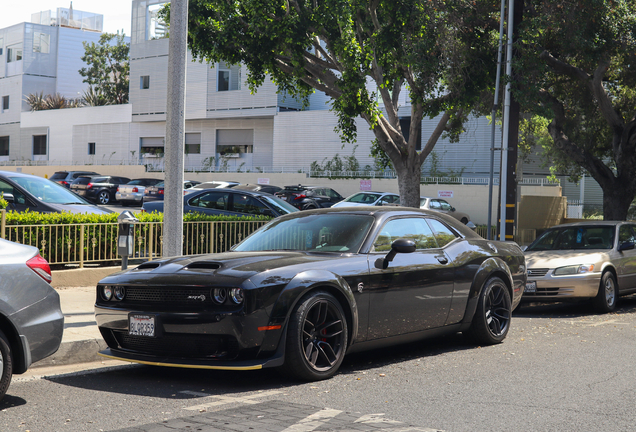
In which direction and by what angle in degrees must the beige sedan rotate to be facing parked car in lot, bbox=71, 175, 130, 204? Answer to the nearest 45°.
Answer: approximately 90° to its right

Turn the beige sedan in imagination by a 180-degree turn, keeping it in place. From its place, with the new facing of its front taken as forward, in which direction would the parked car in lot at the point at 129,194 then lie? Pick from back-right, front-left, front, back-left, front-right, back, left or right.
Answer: left

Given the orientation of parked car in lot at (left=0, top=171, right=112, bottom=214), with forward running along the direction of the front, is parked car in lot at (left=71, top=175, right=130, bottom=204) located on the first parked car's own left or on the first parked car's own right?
on the first parked car's own left

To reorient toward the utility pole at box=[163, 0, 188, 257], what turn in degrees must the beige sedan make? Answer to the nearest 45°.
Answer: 0° — it already faces it

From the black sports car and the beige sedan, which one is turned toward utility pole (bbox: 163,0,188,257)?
the beige sedan

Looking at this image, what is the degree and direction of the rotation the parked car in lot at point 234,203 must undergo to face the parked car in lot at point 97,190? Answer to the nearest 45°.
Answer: approximately 135° to its left

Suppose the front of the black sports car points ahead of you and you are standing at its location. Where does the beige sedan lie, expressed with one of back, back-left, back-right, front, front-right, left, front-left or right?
back

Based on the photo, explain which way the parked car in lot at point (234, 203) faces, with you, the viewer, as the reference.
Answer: facing the viewer and to the right of the viewer

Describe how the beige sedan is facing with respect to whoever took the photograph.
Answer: facing the viewer and to the left of the viewer

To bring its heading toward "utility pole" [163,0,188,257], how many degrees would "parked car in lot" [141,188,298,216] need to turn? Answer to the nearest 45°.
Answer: approximately 45° to its right

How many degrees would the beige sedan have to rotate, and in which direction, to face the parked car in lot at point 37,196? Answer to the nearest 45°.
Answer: approximately 45° to its right
